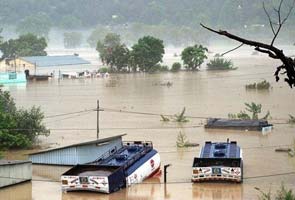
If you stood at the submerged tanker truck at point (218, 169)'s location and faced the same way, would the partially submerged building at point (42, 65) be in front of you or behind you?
behind

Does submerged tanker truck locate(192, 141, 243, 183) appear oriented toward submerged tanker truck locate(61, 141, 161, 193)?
no

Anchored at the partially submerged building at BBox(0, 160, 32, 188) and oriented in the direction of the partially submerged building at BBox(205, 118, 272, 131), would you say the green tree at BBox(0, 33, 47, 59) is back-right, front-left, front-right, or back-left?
front-left

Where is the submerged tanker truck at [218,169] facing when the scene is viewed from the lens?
facing the viewer

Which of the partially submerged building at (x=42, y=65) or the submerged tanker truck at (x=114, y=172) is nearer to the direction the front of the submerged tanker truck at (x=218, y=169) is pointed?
the submerged tanker truck

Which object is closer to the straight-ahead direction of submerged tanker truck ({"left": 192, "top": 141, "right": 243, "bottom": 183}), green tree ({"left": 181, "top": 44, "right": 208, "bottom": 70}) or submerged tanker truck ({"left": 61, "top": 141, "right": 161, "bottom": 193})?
the submerged tanker truck

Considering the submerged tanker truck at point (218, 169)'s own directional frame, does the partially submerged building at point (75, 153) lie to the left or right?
on its right

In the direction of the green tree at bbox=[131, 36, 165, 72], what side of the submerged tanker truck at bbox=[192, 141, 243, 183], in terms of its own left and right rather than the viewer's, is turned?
back

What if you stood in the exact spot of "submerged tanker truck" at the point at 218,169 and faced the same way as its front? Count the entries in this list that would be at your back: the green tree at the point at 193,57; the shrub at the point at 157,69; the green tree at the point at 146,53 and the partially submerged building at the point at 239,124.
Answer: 4

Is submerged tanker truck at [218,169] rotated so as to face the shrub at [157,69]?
no

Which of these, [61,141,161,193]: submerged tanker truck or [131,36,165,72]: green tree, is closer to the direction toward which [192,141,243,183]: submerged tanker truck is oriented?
the submerged tanker truck

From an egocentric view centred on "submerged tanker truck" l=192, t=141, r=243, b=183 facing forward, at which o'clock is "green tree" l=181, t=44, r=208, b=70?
The green tree is roughly at 6 o'clock from the submerged tanker truck.

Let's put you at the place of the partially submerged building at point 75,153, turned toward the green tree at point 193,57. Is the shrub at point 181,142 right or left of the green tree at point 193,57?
right

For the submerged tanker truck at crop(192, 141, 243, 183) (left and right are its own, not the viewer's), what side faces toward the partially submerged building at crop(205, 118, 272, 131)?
back
